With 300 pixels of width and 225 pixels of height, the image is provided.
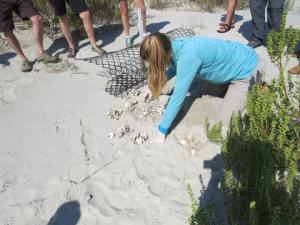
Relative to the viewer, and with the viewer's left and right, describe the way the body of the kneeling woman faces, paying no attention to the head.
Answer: facing to the left of the viewer

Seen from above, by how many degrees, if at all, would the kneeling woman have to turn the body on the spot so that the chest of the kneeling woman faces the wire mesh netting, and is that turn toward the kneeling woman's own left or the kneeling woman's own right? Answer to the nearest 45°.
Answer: approximately 45° to the kneeling woman's own right
